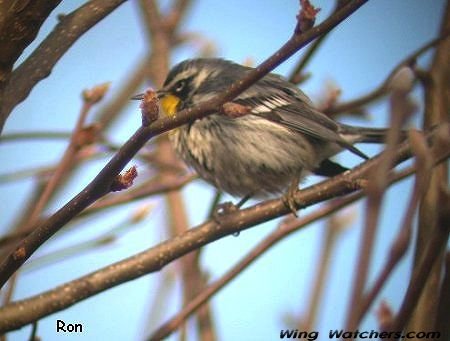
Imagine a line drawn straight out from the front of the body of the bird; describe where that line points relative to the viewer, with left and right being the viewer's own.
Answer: facing to the left of the viewer

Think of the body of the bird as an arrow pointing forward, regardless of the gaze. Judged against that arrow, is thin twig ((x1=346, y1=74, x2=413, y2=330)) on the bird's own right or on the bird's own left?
on the bird's own left

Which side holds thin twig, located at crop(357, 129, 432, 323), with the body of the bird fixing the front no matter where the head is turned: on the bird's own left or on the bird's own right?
on the bird's own left

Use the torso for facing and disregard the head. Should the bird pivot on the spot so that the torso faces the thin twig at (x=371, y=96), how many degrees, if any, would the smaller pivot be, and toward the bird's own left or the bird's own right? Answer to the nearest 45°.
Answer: approximately 135° to the bird's own left
